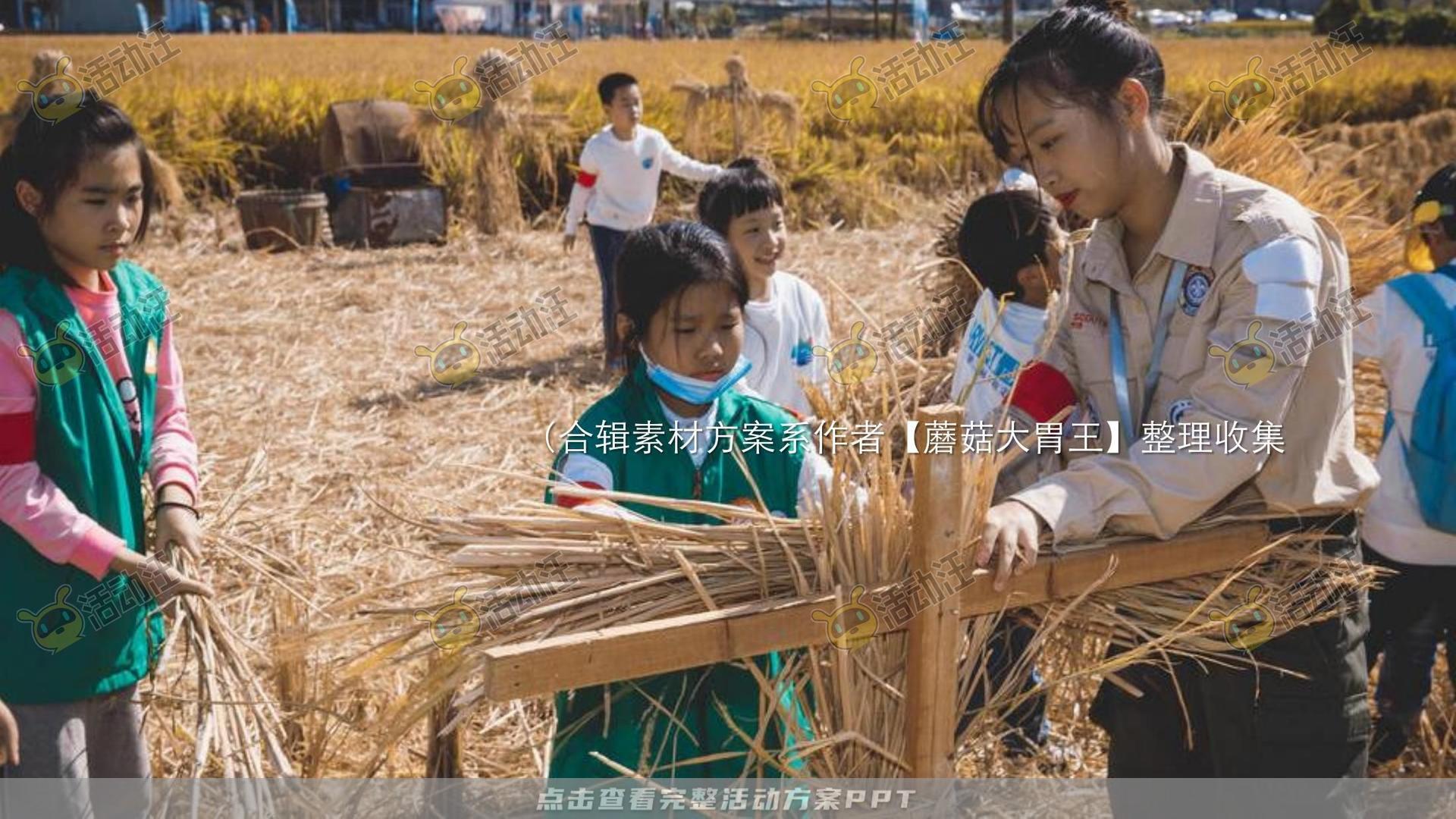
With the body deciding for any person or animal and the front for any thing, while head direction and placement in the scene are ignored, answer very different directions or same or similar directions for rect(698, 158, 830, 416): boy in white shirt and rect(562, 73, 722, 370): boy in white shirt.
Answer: same or similar directions

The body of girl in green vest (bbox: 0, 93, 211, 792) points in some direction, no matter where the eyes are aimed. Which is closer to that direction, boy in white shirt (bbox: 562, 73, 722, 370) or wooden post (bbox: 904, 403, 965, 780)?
the wooden post

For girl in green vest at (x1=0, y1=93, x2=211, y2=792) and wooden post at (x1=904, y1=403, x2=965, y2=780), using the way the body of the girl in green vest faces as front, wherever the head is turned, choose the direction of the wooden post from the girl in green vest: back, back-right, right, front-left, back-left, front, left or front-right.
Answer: front

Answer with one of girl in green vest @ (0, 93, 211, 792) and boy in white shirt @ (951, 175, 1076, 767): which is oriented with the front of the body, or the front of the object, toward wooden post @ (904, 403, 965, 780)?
the girl in green vest

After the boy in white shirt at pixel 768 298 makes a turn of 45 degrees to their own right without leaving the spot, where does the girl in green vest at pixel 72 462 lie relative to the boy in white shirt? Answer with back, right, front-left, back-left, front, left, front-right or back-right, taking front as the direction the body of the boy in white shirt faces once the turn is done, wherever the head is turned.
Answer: front-right

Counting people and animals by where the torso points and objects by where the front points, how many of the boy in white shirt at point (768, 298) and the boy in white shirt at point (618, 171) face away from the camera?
0

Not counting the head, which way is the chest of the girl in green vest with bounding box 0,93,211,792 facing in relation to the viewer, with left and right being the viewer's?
facing the viewer and to the right of the viewer

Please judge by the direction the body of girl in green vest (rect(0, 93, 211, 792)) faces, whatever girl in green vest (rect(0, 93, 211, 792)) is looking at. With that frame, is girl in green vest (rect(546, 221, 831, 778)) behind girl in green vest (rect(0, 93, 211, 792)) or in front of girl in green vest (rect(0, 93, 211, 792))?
in front

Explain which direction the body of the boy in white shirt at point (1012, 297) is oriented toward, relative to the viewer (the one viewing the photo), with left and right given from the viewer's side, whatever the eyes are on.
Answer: facing away from the viewer and to the right of the viewer

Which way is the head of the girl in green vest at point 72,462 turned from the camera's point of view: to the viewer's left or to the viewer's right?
to the viewer's right

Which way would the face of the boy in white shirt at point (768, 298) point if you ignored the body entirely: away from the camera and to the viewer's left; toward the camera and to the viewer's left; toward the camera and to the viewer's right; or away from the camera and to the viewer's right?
toward the camera and to the viewer's right

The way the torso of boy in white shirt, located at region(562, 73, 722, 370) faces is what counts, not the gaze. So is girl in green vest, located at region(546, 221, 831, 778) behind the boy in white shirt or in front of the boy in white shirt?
in front
